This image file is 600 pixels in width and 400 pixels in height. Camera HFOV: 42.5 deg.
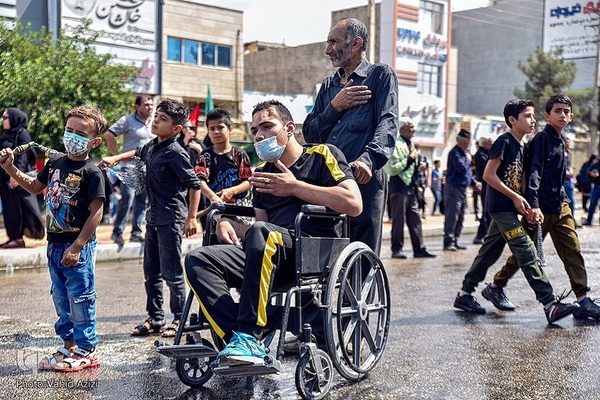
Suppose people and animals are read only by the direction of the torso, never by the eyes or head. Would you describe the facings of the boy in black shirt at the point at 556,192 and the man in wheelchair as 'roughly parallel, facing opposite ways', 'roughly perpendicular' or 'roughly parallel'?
roughly perpendicular

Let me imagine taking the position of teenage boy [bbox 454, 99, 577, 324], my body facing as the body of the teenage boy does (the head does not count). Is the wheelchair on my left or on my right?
on my right

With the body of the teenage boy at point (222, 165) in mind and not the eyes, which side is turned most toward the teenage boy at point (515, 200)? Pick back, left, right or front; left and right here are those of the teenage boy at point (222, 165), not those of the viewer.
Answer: left
